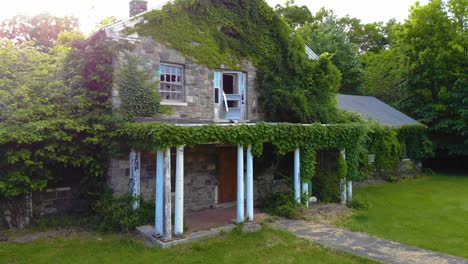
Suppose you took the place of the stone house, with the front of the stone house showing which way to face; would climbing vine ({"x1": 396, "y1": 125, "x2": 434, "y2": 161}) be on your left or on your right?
on your left

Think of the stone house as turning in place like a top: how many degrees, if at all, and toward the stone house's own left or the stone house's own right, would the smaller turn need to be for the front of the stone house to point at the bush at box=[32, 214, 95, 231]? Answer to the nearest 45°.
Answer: approximately 90° to the stone house's own right

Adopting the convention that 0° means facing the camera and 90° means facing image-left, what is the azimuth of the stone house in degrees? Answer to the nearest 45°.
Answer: approximately 0°

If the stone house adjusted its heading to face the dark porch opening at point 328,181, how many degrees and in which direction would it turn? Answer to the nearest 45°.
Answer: approximately 90° to its left

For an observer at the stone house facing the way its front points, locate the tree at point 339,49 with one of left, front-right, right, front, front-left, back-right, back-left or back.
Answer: back-left

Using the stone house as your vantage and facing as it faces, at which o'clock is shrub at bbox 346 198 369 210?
The shrub is roughly at 9 o'clock from the stone house.

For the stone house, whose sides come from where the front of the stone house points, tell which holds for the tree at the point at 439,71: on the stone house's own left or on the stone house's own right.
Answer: on the stone house's own left

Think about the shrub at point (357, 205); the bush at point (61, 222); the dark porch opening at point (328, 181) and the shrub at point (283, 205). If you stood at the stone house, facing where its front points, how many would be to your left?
3
